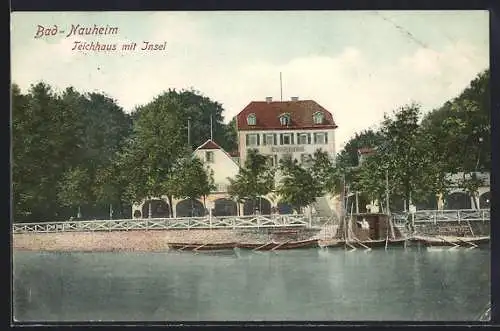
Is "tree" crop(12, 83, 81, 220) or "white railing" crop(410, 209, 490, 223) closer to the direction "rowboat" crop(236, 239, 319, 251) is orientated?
the tree

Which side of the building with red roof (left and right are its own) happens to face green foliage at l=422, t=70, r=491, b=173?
left

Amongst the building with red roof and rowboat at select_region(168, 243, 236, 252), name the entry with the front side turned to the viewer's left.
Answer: the rowboat

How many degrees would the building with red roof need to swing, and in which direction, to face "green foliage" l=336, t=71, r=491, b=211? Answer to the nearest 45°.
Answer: approximately 90° to its left

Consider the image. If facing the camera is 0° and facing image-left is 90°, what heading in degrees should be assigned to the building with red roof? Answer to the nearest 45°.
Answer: approximately 0°

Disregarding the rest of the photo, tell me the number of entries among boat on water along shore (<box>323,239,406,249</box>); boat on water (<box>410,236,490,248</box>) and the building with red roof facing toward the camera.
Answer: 1

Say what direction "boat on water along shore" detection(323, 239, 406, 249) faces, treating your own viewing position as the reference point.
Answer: facing to the left of the viewer
